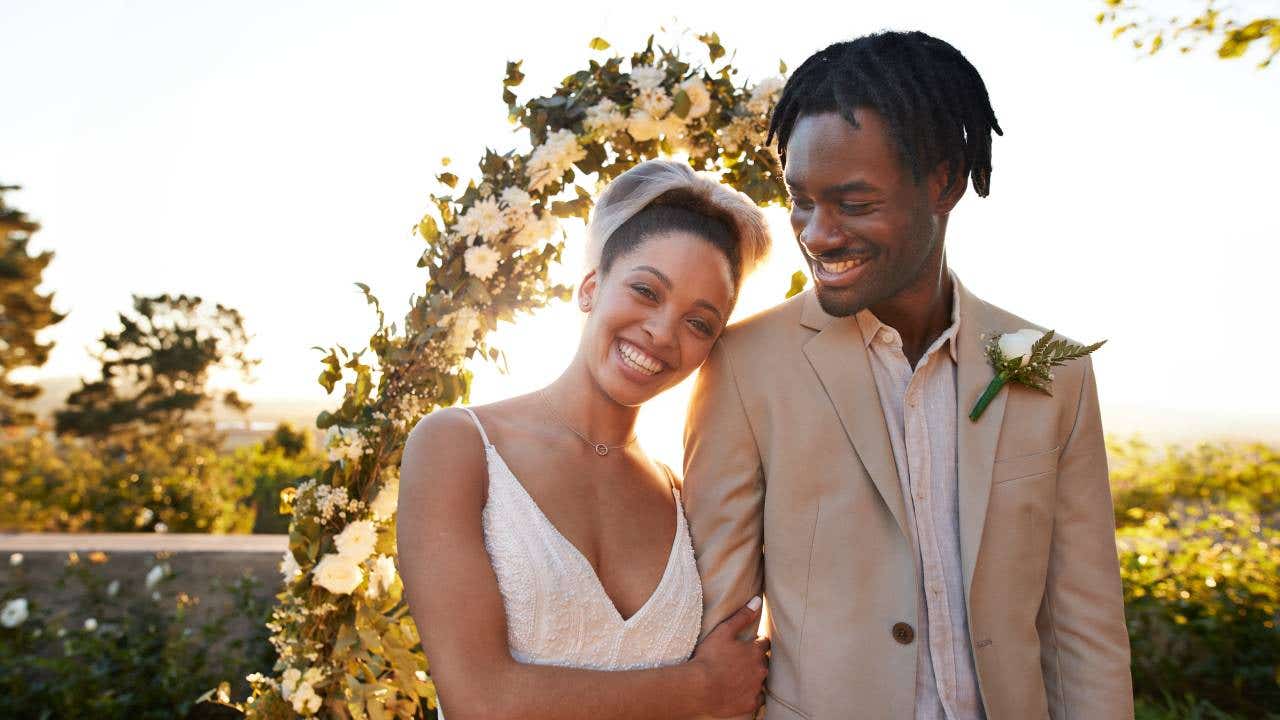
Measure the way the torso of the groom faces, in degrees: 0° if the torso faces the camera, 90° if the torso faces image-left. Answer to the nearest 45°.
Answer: approximately 0°

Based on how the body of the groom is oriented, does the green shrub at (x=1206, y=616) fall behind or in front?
behind

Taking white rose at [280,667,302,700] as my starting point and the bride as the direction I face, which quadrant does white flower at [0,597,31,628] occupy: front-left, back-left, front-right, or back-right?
back-left

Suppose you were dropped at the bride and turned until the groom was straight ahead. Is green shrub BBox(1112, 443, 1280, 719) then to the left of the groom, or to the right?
left

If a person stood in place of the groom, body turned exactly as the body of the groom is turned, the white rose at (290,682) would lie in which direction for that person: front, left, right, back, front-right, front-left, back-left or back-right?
right

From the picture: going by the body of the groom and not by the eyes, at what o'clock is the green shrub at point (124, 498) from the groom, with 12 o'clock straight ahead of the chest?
The green shrub is roughly at 4 o'clock from the groom.

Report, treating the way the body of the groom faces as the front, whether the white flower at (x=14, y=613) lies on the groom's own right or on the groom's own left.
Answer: on the groom's own right

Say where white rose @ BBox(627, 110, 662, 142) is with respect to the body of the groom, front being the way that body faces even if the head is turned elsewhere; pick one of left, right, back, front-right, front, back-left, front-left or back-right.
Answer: back-right

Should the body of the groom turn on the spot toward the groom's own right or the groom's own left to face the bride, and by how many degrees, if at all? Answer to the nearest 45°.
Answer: approximately 90° to the groom's own right
